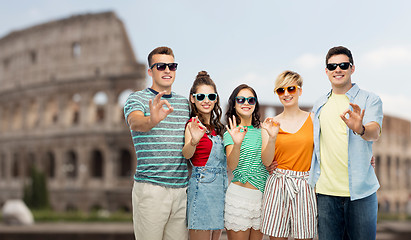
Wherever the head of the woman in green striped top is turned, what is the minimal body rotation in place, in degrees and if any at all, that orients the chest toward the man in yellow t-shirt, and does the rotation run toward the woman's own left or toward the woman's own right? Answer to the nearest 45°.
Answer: approximately 90° to the woman's own left

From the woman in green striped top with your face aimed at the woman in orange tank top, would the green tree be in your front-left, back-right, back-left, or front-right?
back-left

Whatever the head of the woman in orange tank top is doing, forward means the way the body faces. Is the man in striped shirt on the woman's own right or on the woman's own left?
on the woman's own right

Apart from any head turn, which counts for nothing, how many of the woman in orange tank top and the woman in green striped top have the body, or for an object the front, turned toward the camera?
2

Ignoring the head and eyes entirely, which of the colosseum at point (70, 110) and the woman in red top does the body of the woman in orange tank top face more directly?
the woman in red top

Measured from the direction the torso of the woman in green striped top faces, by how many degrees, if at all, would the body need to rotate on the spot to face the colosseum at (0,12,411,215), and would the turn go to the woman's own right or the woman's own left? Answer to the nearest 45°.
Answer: approximately 135° to the woman's own right

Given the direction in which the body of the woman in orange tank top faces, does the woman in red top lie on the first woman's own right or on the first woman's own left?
on the first woman's own right

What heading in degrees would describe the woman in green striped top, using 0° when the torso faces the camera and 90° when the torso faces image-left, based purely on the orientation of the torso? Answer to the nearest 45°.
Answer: approximately 0°

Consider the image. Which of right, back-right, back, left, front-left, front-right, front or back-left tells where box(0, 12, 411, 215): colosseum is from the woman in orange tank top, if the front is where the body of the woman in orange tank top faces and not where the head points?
back-right
